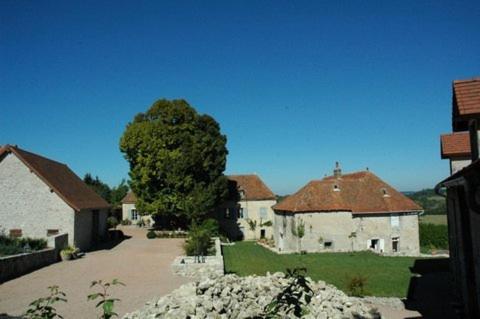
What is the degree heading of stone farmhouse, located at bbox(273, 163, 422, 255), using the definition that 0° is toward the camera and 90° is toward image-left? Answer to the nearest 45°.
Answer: approximately 0°

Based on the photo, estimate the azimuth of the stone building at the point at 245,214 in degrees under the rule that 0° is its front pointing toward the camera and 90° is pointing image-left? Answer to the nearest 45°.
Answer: approximately 0°

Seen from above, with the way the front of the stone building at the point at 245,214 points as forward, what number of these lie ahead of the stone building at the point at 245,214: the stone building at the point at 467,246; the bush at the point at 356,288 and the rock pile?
3

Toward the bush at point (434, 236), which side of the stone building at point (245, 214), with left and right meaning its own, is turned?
left

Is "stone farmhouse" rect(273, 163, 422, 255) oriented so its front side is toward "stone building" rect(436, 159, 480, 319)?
yes

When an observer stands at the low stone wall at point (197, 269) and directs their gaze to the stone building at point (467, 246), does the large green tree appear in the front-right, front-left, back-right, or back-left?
back-left

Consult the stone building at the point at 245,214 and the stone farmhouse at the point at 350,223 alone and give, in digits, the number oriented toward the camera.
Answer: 2
